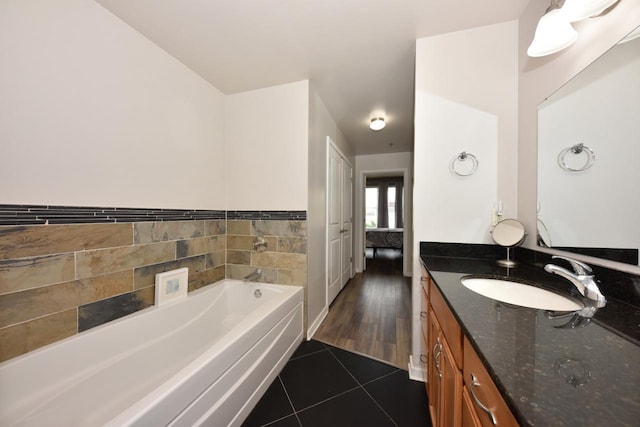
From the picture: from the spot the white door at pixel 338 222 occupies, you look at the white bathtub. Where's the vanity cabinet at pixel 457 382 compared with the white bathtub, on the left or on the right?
left

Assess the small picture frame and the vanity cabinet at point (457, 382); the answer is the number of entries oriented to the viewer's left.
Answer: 1

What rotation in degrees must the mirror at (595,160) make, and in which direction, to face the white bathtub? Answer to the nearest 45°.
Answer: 0° — it already faces it

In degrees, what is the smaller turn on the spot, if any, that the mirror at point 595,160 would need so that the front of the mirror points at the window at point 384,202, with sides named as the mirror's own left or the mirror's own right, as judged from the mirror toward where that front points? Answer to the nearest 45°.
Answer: approximately 90° to the mirror's own right

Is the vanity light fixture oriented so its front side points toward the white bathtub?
yes

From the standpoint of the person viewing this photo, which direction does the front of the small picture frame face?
facing the viewer and to the right of the viewer

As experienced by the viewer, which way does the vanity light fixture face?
facing the viewer and to the left of the viewer

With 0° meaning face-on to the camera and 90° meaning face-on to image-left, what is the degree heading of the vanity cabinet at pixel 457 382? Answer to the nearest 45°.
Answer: approximately 90°

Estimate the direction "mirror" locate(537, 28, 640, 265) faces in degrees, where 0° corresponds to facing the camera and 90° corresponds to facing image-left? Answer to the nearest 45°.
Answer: approximately 45°

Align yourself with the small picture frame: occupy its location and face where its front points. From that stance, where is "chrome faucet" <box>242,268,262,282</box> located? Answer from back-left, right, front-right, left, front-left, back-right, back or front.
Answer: front-left

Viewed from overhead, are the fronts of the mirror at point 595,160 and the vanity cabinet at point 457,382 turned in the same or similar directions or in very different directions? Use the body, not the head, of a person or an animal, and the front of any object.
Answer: same or similar directions
